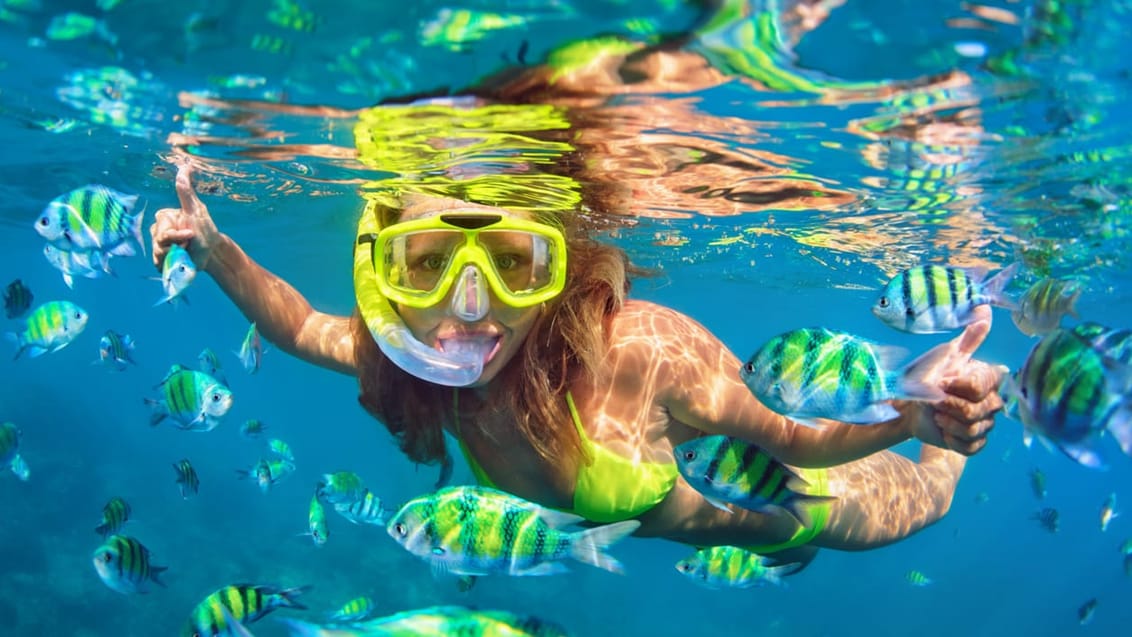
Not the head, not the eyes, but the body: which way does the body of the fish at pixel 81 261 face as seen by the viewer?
to the viewer's left

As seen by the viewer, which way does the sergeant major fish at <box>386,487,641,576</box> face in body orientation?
to the viewer's left

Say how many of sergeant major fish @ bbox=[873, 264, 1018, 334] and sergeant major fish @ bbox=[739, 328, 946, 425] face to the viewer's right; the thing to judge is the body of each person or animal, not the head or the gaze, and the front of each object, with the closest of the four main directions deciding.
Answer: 0

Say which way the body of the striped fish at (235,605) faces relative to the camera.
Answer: to the viewer's left

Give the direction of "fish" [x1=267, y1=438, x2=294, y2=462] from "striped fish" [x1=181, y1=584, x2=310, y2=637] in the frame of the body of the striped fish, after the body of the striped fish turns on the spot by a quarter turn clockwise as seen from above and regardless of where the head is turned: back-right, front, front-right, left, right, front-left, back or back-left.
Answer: front

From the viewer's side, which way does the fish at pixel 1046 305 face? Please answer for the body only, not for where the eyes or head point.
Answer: to the viewer's left
